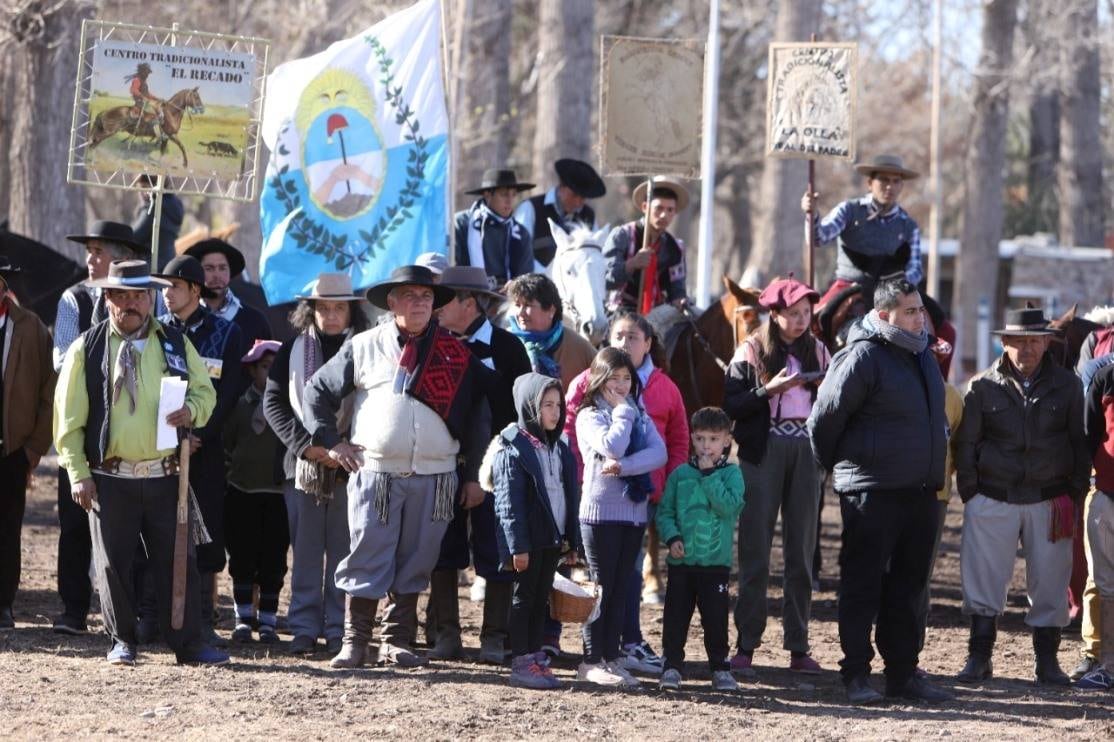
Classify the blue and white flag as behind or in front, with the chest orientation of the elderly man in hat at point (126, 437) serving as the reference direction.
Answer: behind

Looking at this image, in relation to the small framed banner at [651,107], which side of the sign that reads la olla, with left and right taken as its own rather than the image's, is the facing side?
right

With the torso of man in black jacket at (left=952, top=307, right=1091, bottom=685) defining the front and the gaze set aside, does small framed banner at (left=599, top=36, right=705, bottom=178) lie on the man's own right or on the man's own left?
on the man's own right

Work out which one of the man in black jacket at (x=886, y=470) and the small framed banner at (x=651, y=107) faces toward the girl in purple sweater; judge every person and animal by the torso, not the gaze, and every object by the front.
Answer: the small framed banner

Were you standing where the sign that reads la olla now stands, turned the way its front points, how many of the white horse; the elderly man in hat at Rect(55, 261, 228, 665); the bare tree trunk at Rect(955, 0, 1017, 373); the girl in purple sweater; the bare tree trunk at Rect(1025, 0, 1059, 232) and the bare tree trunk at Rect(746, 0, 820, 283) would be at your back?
3

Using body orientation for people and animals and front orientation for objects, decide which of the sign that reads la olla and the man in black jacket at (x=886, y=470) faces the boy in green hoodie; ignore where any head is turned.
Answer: the sign that reads la olla
